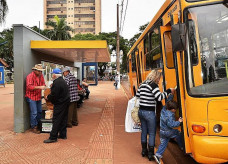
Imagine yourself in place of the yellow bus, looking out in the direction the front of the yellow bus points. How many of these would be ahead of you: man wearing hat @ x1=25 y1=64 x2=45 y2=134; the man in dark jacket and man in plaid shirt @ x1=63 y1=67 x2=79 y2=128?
0

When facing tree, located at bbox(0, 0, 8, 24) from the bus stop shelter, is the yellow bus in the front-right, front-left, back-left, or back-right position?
back-right

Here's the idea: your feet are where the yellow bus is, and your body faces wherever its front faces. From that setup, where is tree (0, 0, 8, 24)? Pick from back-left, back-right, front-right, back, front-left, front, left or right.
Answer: back

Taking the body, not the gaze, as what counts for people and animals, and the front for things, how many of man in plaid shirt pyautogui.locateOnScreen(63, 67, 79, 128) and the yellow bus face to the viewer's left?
1

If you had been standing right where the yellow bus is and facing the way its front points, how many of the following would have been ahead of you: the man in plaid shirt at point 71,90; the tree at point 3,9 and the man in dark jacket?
0

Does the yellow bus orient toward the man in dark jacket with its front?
no

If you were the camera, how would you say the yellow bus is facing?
facing the viewer and to the right of the viewer

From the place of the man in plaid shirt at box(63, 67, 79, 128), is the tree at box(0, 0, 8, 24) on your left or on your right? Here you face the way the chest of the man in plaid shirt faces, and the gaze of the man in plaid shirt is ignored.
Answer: on your right

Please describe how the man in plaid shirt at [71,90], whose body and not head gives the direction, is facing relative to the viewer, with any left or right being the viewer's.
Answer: facing to the left of the viewer
